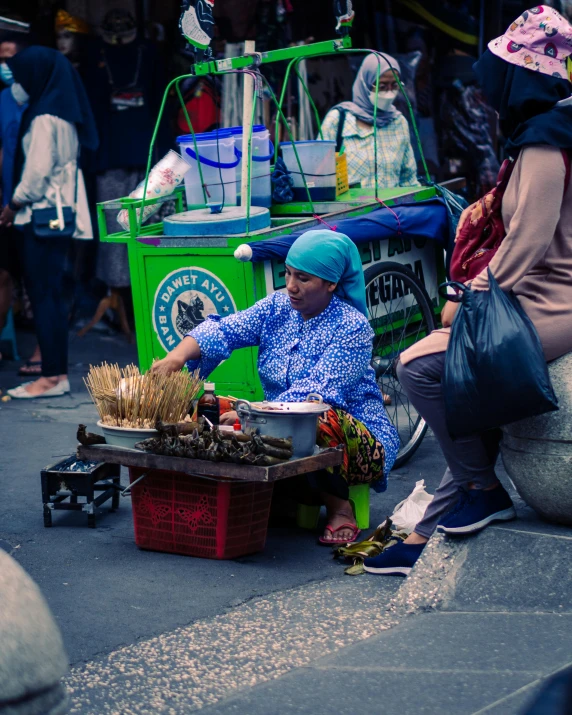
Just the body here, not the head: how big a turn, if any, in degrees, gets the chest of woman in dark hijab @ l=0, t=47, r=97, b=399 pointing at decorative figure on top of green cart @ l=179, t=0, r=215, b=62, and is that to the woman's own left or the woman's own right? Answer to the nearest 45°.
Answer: approximately 135° to the woman's own left

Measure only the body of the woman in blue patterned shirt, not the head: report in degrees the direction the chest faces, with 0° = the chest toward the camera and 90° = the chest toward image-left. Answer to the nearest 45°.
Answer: approximately 45°

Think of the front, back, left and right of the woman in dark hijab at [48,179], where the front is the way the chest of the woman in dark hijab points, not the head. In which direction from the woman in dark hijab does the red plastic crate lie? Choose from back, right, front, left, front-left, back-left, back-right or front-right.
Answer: left

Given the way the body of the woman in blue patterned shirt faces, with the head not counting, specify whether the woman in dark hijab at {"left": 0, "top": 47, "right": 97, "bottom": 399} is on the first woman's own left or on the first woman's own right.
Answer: on the first woman's own right

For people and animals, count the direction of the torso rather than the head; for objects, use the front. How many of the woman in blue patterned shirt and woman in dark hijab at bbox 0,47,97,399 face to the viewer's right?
0

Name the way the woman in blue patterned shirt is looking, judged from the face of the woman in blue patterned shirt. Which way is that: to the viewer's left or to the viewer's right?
to the viewer's left

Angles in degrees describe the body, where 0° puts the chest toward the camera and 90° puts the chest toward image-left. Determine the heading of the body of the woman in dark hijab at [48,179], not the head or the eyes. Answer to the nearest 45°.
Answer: approximately 90°

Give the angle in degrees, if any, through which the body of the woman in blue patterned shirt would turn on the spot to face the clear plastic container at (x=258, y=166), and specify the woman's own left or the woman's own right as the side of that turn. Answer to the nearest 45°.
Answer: approximately 135° to the woman's own right

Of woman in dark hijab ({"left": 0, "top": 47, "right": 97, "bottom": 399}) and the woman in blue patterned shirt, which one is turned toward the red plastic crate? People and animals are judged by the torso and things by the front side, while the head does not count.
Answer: the woman in blue patterned shirt

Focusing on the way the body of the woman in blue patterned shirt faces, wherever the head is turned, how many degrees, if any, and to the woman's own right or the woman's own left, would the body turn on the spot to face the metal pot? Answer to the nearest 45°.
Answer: approximately 45° to the woman's own left
